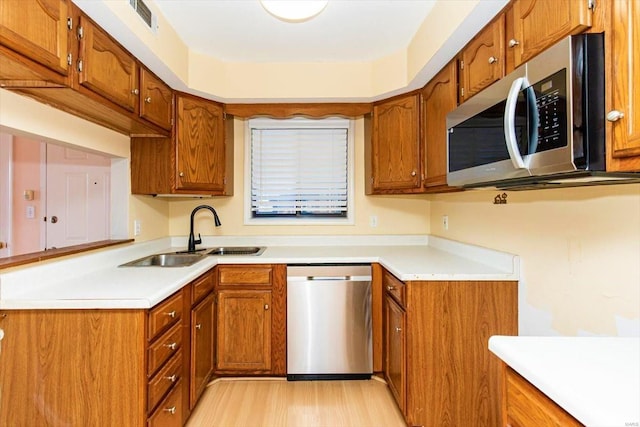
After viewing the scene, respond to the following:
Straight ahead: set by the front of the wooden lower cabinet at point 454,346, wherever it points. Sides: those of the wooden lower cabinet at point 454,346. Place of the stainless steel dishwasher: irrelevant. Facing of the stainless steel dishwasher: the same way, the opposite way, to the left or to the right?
to the left

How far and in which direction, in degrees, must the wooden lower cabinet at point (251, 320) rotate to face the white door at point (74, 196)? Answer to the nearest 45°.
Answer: approximately 135° to its right

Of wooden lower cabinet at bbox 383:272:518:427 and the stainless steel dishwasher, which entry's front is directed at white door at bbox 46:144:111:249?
the wooden lower cabinet

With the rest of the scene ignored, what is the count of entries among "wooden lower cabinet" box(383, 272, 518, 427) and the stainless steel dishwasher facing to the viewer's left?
1

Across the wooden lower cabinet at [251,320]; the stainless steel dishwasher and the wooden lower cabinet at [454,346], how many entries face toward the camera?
2

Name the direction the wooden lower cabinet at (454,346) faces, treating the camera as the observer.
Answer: facing to the left of the viewer

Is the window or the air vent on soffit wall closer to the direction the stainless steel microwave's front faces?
the air vent on soffit wall

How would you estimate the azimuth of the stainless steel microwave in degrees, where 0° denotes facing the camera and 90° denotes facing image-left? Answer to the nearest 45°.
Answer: approximately 45°

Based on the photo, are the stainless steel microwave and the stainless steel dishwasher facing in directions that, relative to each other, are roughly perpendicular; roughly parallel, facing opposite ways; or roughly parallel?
roughly perpendicular

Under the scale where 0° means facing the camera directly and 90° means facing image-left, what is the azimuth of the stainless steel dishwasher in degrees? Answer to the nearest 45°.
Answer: approximately 0°
